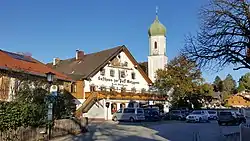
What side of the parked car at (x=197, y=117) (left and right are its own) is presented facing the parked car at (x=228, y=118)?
left

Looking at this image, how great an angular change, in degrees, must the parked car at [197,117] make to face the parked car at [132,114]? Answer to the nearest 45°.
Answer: approximately 45° to its right

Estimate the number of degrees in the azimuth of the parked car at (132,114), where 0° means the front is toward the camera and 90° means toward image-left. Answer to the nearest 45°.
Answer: approximately 45°

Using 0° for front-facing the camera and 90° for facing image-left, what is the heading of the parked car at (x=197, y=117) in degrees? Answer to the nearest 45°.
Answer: approximately 45°

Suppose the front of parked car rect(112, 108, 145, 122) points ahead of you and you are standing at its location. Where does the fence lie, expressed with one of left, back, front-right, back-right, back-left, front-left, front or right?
front-left
